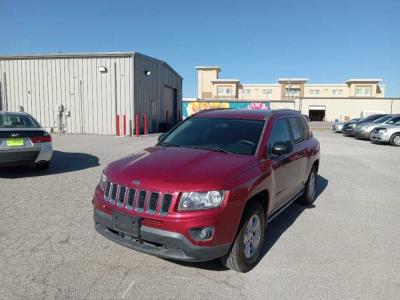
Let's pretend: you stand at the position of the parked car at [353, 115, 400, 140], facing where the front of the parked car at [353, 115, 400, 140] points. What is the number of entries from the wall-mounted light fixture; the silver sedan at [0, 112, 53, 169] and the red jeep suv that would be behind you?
0

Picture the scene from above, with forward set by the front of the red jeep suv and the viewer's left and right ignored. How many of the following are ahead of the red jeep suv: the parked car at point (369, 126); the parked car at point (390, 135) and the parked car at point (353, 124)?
0

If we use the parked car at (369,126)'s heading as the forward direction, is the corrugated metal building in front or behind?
in front

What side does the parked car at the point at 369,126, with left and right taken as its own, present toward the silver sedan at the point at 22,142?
front

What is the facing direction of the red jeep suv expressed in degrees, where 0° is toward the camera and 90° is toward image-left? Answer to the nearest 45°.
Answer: approximately 45°

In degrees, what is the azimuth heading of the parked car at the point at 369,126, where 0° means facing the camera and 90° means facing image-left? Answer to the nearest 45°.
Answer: approximately 45°

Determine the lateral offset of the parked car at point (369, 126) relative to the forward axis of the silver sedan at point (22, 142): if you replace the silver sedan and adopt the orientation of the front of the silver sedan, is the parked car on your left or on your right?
on your right

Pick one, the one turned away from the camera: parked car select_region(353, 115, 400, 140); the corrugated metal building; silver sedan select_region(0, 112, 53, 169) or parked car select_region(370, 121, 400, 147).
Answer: the silver sedan

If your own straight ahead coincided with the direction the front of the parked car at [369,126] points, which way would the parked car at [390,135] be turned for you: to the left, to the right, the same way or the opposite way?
the same way

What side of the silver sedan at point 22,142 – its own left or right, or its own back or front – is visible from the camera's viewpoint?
back

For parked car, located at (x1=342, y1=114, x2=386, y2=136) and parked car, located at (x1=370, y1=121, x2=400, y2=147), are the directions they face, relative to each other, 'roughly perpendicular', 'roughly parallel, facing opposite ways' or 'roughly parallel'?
roughly parallel

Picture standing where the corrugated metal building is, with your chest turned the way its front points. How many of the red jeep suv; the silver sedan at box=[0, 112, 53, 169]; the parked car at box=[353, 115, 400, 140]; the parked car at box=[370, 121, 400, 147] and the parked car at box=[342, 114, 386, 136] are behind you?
0

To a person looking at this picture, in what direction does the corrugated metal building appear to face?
facing the viewer and to the right of the viewer

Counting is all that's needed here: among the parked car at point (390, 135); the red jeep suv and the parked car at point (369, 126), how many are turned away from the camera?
0

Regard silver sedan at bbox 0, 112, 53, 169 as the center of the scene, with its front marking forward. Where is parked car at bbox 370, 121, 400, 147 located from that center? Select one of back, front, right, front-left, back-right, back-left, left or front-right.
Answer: right

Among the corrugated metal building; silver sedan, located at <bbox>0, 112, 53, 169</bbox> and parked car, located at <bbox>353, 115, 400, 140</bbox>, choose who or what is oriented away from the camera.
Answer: the silver sedan

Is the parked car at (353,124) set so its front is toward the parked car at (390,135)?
no

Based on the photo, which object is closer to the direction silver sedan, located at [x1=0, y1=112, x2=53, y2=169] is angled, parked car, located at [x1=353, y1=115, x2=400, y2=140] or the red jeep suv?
the parked car

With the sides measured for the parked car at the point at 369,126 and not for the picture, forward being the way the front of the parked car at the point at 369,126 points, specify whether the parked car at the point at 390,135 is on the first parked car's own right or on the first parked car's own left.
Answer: on the first parked car's own left

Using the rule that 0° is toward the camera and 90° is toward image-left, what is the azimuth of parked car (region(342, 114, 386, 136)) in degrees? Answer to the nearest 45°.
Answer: approximately 45°

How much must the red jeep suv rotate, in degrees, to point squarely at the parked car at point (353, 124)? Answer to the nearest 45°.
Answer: approximately 180°

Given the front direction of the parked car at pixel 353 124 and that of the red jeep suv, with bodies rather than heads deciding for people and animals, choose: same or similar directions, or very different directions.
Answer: same or similar directions

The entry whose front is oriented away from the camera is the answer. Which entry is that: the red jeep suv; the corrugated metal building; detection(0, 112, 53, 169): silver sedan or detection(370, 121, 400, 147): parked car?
the silver sedan
